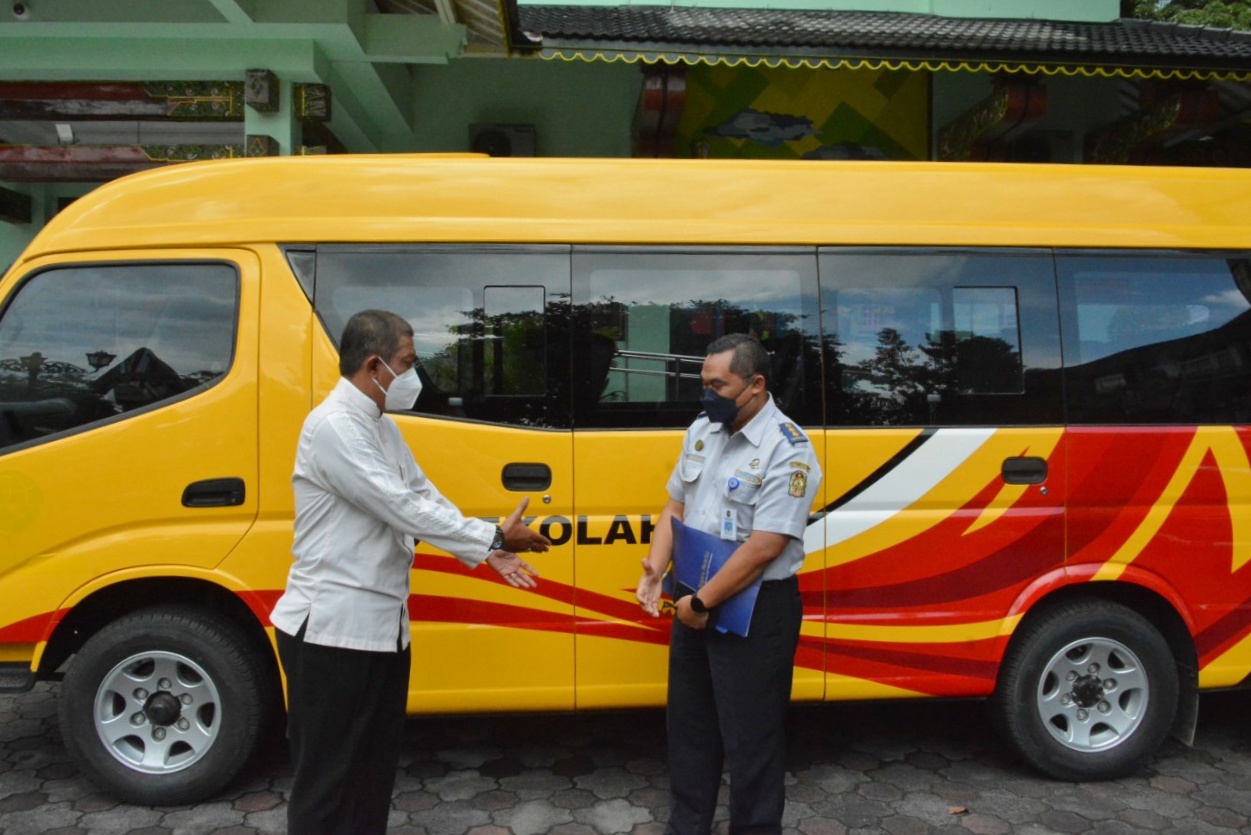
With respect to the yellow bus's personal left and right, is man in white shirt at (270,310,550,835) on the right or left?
on its left

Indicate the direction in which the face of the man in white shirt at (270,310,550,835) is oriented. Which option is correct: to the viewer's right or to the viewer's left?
to the viewer's right

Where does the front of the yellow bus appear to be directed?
to the viewer's left
